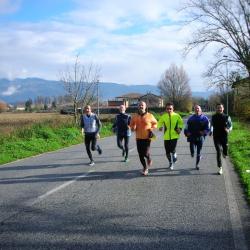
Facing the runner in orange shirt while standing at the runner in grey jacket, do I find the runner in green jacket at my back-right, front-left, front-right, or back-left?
front-left

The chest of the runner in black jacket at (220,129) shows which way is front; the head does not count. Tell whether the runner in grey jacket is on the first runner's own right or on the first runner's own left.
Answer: on the first runner's own right

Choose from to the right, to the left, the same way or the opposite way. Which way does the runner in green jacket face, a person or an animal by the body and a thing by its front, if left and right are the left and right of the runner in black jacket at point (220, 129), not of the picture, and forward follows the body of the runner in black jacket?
the same way

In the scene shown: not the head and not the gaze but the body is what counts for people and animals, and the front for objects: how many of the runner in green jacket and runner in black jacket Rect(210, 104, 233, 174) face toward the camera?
2

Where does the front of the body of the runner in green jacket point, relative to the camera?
toward the camera

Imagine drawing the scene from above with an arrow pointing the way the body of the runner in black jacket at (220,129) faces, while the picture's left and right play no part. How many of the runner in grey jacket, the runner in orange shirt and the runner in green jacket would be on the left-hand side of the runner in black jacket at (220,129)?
0

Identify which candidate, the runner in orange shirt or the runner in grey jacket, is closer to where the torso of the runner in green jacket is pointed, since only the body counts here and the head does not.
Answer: the runner in orange shirt

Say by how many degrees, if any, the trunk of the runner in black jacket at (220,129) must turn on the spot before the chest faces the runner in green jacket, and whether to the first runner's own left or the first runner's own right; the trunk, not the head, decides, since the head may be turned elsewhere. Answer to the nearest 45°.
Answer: approximately 90° to the first runner's own right

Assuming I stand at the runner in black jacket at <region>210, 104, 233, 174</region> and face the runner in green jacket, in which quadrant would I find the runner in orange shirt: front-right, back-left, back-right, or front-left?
front-left

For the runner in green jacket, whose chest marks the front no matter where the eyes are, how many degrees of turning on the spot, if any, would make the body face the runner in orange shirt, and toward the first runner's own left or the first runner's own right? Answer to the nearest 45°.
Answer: approximately 45° to the first runner's own right

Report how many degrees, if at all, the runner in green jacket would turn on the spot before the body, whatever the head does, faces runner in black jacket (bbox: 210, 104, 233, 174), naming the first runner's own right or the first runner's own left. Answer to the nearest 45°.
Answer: approximately 90° to the first runner's own left

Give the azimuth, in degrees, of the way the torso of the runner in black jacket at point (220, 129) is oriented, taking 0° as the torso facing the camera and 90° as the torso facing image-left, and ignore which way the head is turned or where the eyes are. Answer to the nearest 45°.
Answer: approximately 0°

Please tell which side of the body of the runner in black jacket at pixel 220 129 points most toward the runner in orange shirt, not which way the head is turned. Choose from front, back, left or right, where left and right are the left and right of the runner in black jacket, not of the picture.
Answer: right

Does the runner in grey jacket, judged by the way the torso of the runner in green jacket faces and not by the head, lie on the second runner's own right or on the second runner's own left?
on the second runner's own right
